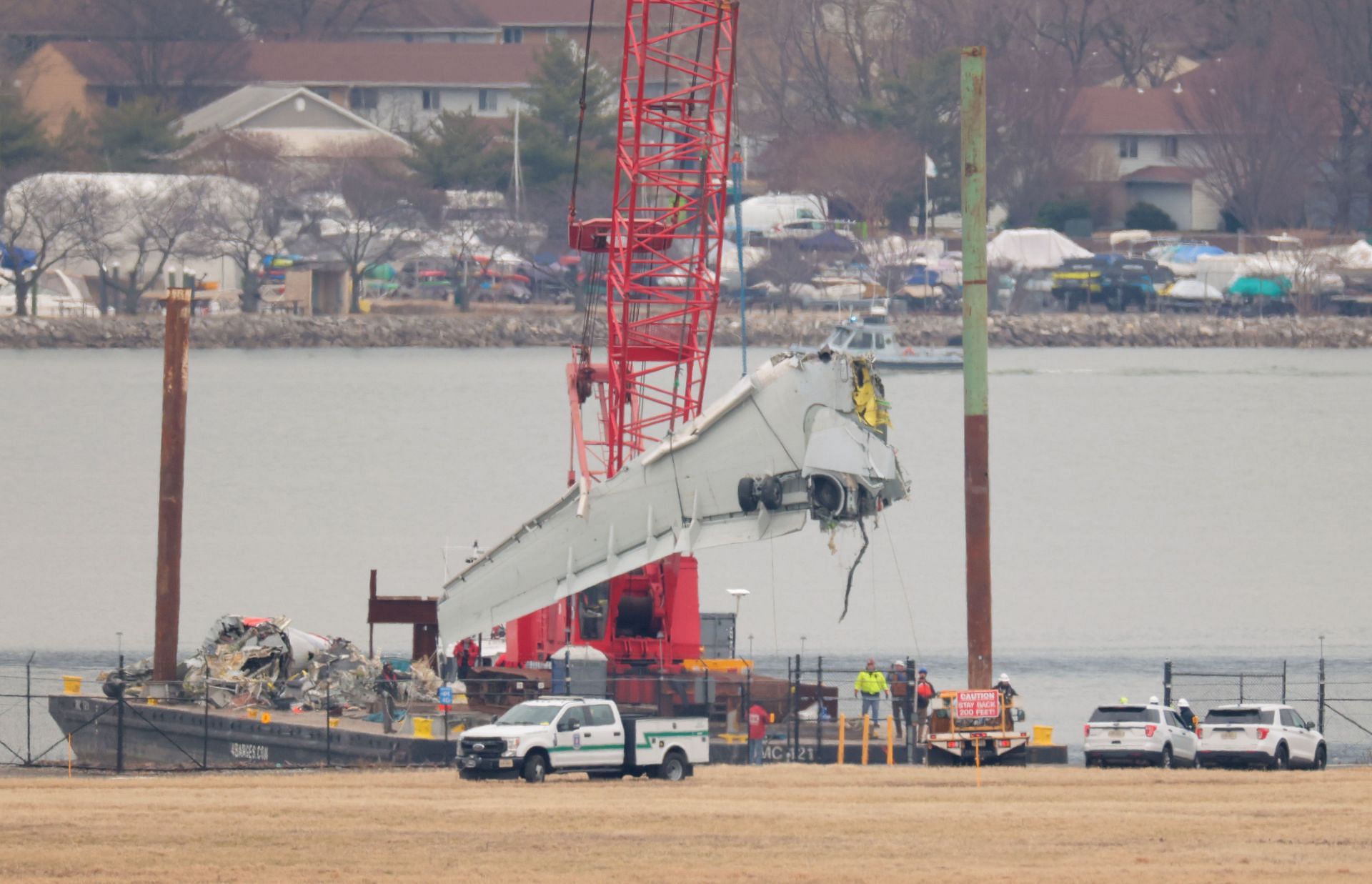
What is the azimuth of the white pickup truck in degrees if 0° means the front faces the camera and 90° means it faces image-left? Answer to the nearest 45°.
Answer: approximately 45°

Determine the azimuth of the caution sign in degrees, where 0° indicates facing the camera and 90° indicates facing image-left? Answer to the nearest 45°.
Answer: approximately 0°

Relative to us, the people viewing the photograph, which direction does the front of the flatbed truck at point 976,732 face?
facing away from the viewer

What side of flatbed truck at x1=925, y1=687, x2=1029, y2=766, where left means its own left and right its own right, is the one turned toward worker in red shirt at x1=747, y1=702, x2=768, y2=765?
left

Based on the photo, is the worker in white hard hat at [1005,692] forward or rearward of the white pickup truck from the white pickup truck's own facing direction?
rearward
